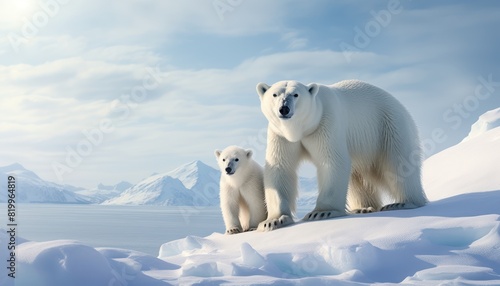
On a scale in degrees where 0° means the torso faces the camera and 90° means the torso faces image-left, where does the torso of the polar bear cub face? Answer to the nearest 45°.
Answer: approximately 45°

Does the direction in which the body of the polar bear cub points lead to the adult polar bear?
no

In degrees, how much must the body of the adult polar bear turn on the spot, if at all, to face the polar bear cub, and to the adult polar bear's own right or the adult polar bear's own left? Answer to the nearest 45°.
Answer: approximately 90° to the adult polar bear's own right

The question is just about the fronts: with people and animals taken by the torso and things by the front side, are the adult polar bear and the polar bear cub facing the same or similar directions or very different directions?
same or similar directions

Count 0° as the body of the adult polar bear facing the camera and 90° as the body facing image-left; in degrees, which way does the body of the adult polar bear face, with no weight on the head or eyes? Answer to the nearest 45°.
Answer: approximately 45°

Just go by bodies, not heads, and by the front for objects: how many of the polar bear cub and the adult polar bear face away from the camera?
0
